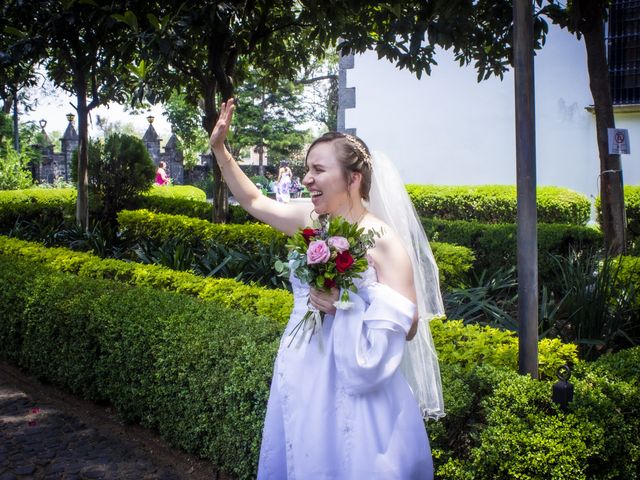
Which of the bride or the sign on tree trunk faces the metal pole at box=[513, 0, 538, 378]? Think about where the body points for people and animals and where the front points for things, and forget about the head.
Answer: the sign on tree trunk

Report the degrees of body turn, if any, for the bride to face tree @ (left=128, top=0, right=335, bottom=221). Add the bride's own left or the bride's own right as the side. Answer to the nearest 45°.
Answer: approximately 135° to the bride's own right

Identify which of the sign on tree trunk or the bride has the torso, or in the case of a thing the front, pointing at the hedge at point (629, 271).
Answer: the sign on tree trunk

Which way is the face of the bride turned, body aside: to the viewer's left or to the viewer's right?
to the viewer's left

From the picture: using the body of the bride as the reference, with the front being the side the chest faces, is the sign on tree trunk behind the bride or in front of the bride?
behind

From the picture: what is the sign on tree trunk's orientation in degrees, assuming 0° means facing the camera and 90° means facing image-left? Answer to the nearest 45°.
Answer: approximately 0°

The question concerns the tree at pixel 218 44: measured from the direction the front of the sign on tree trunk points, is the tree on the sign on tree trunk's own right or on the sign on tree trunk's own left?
on the sign on tree trunk's own right

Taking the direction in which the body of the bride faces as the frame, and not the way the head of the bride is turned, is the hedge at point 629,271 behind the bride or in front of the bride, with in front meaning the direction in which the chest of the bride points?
behind

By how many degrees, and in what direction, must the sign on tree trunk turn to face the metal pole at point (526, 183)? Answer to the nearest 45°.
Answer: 0° — it already faces it
